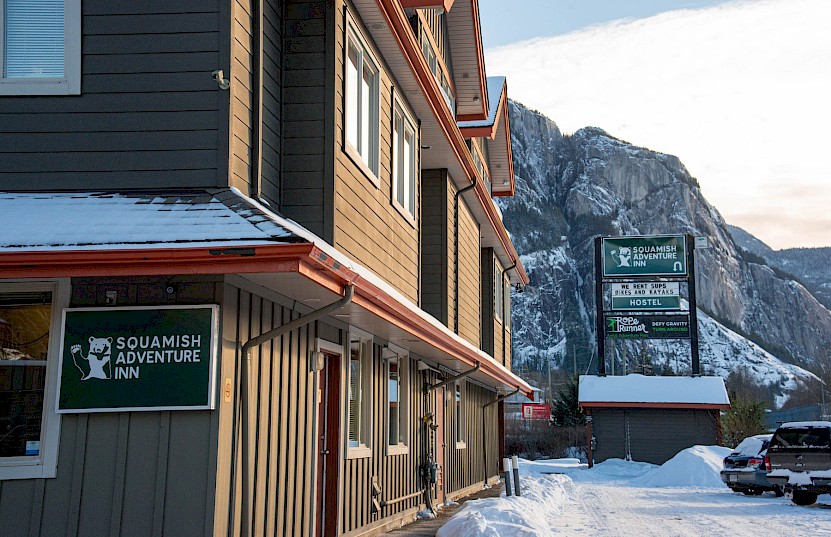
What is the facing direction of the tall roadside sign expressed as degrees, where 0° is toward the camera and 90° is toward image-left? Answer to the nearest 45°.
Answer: approximately 0°

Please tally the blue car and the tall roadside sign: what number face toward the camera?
1

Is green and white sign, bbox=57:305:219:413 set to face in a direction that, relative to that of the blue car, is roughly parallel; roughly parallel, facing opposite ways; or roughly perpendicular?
roughly perpendicular

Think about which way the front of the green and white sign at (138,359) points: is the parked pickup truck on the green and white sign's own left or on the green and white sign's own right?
on the green and white sign's own left

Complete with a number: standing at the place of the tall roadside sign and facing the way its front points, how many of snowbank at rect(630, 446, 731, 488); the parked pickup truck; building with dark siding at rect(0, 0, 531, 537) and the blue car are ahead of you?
4

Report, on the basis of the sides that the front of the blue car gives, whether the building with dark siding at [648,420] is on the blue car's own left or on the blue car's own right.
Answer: on the blue car's own left

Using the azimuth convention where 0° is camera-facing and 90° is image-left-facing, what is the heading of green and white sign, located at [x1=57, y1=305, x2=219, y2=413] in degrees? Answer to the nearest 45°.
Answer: approximately 0°

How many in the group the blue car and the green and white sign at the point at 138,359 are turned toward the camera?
1
